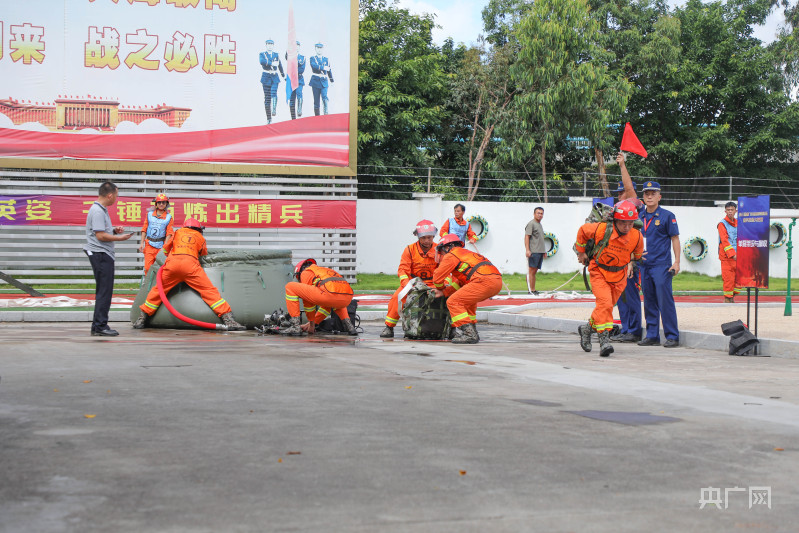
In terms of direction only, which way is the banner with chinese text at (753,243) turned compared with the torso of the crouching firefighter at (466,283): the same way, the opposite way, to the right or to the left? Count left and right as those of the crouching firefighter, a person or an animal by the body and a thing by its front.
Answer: to the left

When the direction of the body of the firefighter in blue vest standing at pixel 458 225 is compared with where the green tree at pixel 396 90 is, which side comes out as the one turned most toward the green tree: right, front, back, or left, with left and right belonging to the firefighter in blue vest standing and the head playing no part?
back

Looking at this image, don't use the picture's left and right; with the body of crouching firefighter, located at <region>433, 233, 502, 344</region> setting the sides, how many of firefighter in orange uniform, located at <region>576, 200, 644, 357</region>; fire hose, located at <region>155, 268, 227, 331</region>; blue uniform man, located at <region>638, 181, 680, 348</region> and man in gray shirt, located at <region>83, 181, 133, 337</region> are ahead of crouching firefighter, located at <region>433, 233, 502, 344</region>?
2

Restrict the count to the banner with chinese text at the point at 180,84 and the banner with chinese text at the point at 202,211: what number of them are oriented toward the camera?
2

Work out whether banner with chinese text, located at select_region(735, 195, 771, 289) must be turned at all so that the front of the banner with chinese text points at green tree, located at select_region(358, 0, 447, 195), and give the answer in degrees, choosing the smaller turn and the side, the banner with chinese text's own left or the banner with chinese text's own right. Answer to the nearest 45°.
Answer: approximately 135° to the banner with chinese text's own right

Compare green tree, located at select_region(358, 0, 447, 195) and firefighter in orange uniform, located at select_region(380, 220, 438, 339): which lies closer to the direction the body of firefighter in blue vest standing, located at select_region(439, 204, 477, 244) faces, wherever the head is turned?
the firefighter in orange uniform

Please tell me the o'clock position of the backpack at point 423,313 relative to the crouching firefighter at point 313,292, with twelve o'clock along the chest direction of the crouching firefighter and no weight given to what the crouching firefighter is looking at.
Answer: The backpack is roughly at 6 o'clock from the crouching firefighter.

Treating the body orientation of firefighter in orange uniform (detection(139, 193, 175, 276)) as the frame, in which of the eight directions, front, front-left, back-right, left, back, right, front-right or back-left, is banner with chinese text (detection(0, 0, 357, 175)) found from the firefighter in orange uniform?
back

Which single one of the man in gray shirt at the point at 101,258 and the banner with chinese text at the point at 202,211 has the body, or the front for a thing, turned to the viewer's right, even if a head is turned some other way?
the man in gray shirt

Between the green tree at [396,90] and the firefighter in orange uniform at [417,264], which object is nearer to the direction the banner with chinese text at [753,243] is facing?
the firefighter in orange uniform

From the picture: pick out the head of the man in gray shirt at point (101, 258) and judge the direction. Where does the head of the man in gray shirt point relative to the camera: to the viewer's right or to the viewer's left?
to the viewer's right

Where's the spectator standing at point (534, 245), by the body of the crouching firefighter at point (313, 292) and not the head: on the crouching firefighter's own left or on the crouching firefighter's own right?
on the crouching firefighter's own right

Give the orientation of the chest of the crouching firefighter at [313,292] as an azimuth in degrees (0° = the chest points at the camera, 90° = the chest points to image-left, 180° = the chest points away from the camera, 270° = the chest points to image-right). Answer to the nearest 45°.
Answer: approximately 90°
